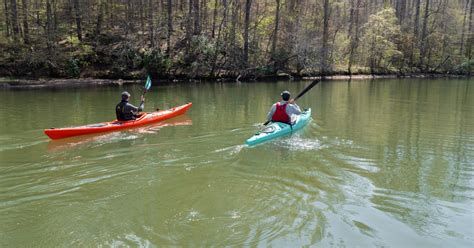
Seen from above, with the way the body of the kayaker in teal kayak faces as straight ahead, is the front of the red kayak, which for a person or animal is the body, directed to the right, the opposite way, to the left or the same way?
the same way

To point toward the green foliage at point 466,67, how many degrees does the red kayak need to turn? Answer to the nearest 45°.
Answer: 0° — it already faces it

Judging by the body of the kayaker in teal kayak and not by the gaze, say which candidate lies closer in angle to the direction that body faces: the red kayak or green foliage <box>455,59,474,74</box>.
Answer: the green foliage

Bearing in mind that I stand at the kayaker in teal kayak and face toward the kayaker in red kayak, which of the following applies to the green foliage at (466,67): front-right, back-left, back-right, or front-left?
back-right

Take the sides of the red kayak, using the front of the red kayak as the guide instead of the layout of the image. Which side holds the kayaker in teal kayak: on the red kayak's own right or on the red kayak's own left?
on the red kayak's own right

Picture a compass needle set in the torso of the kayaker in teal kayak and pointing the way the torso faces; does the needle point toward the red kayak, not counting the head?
no

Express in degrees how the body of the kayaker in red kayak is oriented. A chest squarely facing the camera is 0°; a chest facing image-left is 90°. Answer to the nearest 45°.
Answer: approximately 225°

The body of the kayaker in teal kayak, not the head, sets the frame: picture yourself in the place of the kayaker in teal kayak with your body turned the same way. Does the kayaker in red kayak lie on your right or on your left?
on your left

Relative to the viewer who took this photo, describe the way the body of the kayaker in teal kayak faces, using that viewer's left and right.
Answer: facing away from the viewer and to the right of the viewer

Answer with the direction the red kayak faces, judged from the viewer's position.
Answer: facing away from the viewer and to the right of the viewer

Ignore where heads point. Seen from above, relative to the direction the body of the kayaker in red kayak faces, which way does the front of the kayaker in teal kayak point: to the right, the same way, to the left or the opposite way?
the same way

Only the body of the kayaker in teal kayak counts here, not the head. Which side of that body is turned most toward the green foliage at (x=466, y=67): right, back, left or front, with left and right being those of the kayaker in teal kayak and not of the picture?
front
